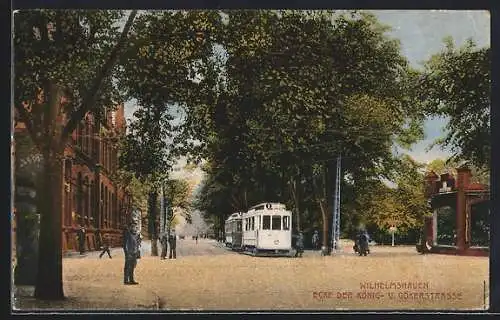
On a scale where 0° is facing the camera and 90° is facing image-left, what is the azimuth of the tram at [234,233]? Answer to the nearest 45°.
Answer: approximately 315°

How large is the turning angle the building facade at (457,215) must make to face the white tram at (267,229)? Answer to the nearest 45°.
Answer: approximately 45° to its right

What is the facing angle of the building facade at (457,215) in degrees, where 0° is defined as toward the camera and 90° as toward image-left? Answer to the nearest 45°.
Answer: approximately 45°

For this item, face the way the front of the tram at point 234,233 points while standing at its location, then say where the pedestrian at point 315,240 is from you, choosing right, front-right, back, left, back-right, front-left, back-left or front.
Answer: front-left

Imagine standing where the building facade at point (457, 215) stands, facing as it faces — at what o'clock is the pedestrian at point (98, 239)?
The pedestrian is roughly at 1 o'clock from the building facade.

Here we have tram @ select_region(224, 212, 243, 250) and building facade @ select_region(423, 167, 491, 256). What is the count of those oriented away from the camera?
0
